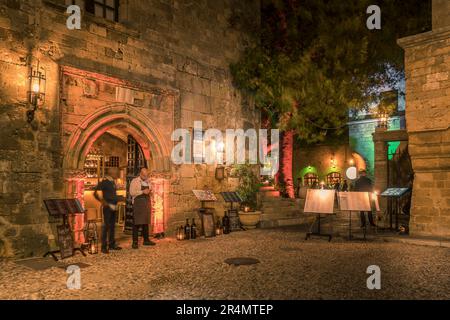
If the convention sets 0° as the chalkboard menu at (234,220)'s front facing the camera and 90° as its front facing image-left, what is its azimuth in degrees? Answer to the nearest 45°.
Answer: approximately 0°

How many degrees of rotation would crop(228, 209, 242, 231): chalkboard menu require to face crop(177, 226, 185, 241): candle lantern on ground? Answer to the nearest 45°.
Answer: approximately 45° to its right

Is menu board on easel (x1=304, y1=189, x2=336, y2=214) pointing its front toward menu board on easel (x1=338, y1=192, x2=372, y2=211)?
no

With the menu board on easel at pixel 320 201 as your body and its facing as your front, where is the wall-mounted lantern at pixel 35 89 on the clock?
The wall-mounted lantern is roughly at 2 o'clock from the menu board on easel.

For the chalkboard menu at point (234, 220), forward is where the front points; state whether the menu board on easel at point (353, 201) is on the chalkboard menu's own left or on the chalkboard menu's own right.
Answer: on the chalkboard menu's own left

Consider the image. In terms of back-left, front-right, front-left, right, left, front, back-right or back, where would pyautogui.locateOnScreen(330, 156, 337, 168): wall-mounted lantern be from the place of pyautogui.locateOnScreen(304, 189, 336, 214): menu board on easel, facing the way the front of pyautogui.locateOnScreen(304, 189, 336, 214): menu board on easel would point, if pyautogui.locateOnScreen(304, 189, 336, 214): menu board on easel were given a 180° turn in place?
front

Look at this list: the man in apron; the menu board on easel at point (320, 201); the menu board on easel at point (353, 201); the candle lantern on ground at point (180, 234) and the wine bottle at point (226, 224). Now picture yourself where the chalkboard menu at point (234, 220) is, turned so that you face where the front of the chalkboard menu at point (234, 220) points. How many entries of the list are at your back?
0

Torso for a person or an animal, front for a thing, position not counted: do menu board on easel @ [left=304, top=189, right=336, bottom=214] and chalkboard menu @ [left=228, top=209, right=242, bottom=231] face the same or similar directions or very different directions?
same or similar directions

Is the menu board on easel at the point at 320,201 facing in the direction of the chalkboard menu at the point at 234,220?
no

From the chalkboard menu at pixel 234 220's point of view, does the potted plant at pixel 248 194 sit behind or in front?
behind

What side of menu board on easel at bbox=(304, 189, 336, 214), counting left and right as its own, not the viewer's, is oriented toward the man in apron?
right

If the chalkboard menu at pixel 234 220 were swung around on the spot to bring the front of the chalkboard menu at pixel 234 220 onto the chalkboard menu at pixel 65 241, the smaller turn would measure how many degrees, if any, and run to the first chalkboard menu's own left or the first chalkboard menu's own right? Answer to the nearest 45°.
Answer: approximately 45° to the first chalkboard menu's own right

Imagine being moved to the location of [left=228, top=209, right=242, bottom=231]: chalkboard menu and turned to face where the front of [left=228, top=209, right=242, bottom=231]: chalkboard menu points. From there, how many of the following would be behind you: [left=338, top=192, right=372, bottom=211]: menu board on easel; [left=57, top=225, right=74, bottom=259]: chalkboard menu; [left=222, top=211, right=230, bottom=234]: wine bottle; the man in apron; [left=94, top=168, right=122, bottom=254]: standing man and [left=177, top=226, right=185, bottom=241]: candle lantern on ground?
0

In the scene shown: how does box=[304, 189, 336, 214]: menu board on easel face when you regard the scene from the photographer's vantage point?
facing the viewer

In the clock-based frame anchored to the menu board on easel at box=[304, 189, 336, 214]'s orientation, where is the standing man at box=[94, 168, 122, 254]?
The standing man is roughly at 2 o'clock from the menu board on easel.

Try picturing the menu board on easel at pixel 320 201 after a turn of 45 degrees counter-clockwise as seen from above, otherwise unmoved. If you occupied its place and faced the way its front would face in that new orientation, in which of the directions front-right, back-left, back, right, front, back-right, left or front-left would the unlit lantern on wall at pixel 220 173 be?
back

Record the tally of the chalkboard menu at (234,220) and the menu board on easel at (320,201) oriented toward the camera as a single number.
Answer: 2

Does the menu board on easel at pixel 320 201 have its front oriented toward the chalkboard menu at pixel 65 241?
no

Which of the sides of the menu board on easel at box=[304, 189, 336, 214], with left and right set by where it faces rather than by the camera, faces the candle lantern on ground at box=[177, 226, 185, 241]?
right
